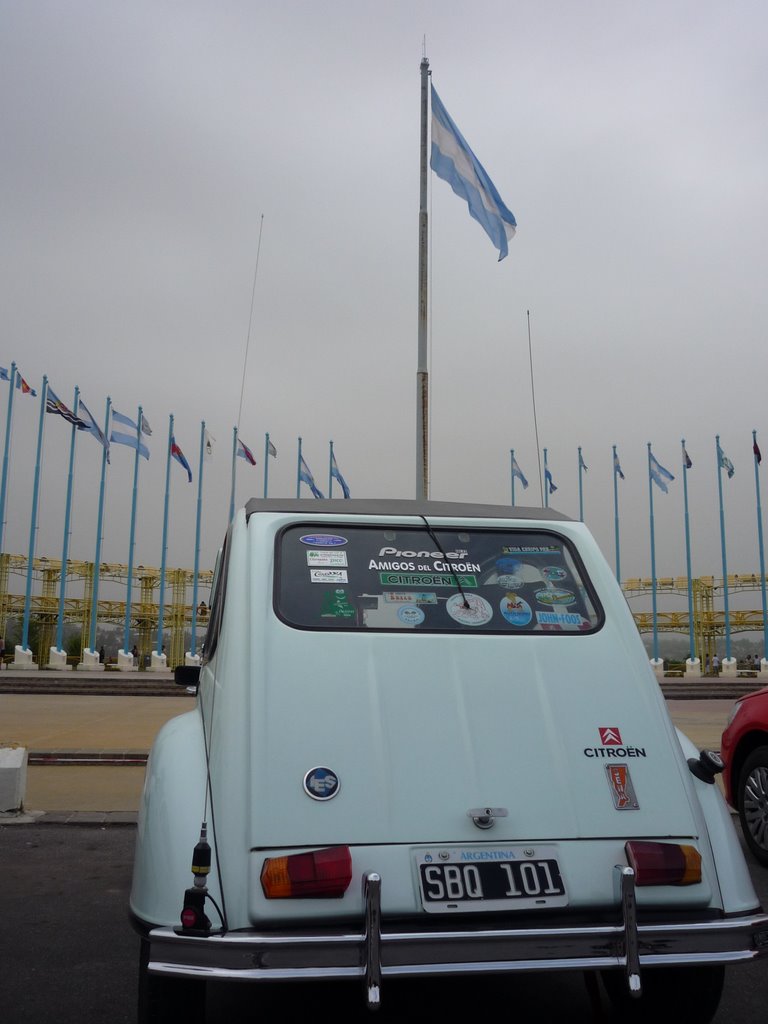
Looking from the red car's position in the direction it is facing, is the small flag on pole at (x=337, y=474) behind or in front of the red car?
in front

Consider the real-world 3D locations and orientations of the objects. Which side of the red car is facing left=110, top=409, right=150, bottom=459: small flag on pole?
front

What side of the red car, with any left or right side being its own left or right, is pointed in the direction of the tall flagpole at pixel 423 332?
front

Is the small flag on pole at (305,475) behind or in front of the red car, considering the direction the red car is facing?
in front

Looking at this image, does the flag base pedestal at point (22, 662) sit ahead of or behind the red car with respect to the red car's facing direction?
ahead

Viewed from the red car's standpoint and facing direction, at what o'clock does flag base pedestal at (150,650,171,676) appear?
The flag base pedestal is roughly at 12 o'clock from the red car.

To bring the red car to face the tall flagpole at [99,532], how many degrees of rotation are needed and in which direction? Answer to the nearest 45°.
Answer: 0° — it already faces it

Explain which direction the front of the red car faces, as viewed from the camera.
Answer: facing away from the viewer and to the left of the viewer
